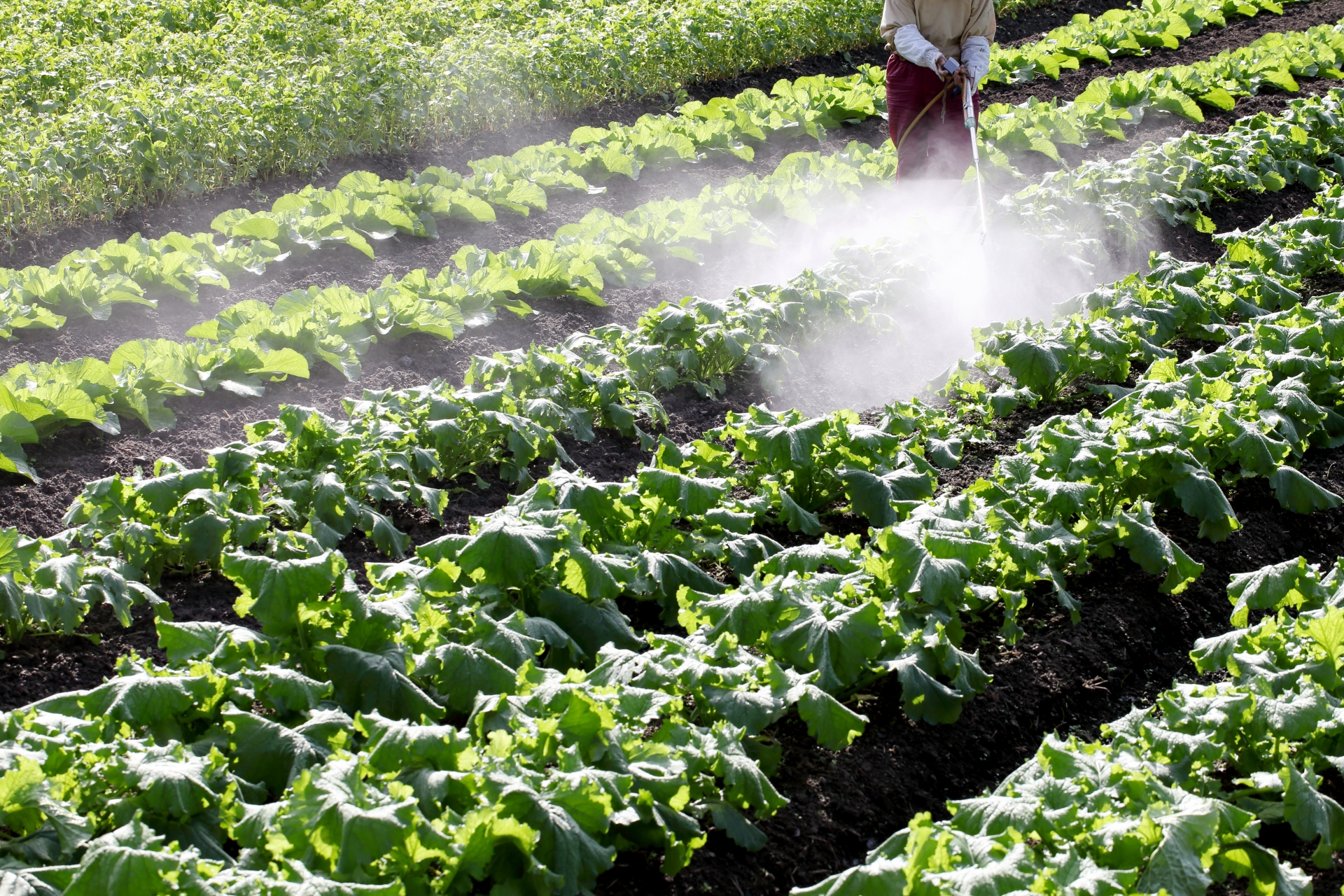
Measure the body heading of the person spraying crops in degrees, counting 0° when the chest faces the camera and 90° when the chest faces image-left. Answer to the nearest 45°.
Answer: approximately 0°
